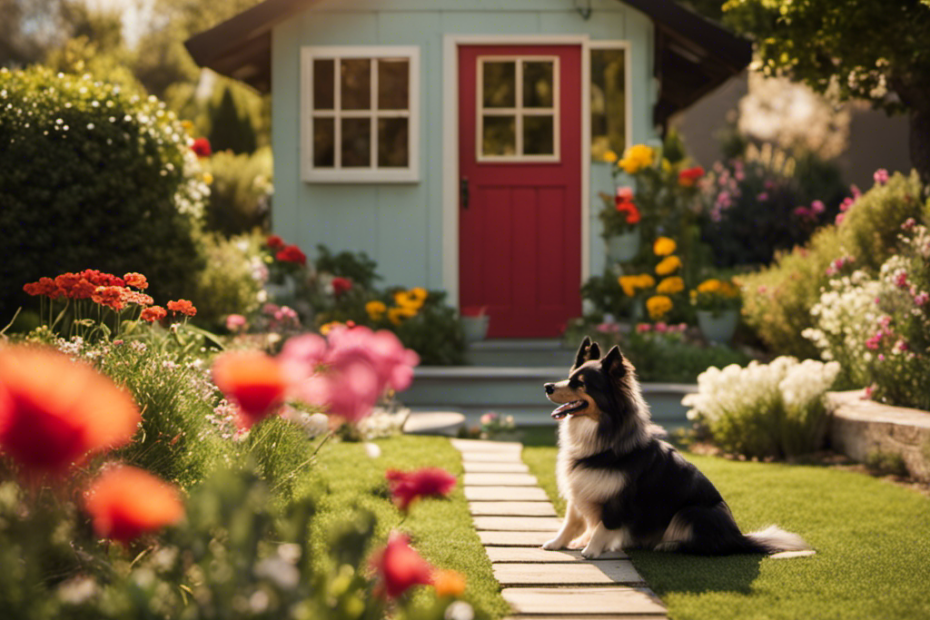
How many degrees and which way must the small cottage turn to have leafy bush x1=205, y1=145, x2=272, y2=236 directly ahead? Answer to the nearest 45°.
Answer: approximately 135° to its right

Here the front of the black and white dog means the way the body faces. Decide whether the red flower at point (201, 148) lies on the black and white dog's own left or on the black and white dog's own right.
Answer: on the black and white dog's own right

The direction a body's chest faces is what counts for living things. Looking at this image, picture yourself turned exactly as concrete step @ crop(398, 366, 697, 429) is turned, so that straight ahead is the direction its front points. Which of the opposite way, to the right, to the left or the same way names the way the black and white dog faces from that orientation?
to the right

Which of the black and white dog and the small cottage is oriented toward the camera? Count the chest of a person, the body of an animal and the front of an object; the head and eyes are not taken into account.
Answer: the small cottage

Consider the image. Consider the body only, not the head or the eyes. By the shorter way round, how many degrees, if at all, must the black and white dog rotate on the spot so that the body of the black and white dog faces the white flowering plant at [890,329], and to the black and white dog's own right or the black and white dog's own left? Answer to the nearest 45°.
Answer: approximately 135° to the black and white dog's own right

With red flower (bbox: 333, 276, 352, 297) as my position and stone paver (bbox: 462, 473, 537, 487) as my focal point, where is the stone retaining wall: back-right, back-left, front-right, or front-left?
front-left

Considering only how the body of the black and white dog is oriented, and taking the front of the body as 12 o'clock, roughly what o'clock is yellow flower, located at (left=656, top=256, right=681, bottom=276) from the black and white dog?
The yellow flower is roughly at 3 o'clock from the black and white dog.

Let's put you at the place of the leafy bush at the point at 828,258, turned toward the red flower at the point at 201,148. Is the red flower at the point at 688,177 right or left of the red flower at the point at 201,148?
right

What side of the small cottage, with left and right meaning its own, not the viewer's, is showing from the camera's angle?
front

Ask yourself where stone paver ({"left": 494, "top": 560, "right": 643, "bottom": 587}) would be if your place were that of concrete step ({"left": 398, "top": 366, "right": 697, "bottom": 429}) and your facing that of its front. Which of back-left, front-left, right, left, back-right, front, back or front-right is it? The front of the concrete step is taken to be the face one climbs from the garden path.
front

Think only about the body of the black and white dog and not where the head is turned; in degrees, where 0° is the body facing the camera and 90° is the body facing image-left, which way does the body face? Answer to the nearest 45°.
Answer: approximately 90°

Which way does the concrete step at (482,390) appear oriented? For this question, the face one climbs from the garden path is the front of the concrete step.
toward the camera

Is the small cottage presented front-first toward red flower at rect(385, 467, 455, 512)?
yes

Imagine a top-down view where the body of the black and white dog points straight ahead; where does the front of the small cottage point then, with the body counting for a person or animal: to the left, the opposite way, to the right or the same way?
to the left

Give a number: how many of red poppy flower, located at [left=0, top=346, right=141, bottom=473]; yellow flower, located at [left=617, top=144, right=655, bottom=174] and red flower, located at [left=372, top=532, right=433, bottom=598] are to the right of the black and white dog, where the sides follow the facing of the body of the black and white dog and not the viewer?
1
